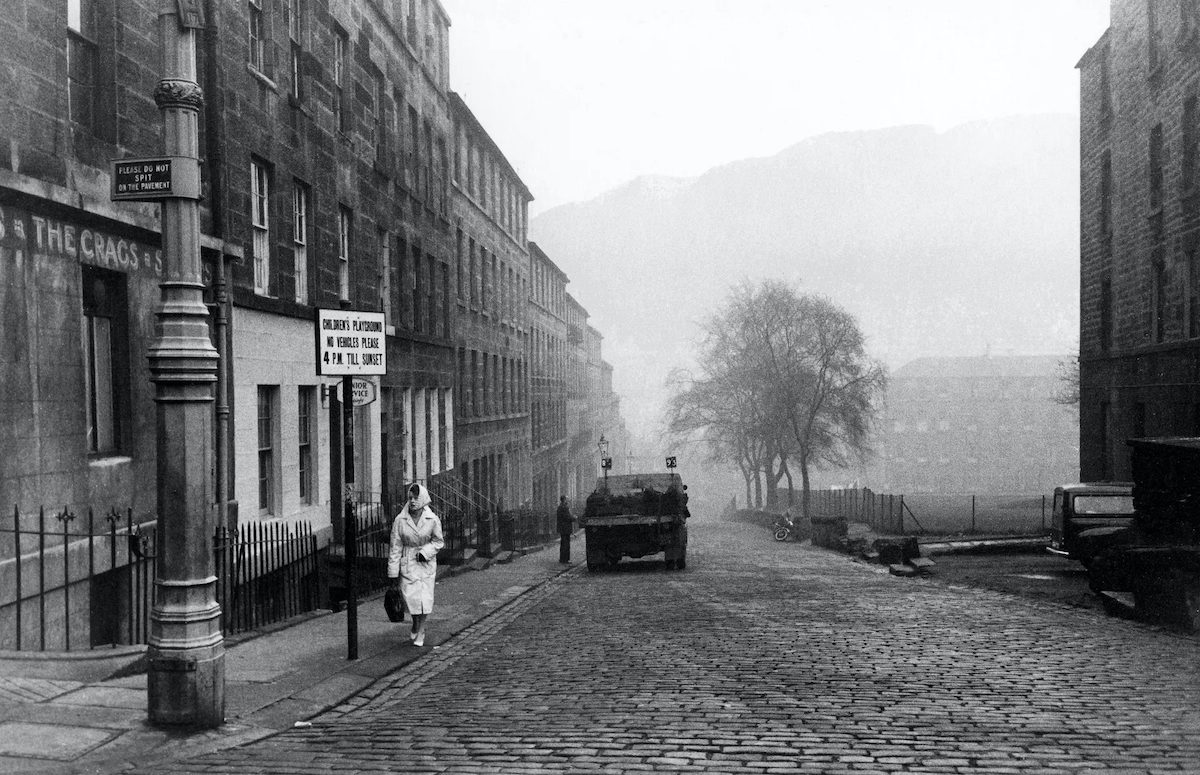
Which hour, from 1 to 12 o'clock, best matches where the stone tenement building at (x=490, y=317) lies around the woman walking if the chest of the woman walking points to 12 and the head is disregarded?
The stone tenement building is roughly at 6 o'clock from the woman walking.

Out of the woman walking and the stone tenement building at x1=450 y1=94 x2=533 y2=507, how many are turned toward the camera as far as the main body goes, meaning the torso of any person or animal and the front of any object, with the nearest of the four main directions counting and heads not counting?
1

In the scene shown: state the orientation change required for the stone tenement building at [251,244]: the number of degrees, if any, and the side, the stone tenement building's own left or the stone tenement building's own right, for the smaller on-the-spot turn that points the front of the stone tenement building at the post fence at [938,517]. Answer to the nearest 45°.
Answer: approximately 90° to the stone tenement building's own left

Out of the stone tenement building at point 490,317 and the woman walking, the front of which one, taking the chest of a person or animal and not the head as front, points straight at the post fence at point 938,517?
the stone tenement building

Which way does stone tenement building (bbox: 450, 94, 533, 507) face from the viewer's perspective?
to the viewer's right

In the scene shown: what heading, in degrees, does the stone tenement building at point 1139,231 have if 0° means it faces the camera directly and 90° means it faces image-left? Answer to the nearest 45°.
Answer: approximately 45°

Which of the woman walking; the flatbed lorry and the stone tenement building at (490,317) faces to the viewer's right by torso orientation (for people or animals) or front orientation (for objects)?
the stone tenement building

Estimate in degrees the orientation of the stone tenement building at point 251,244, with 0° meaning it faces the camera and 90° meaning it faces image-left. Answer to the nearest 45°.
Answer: approximately 315°

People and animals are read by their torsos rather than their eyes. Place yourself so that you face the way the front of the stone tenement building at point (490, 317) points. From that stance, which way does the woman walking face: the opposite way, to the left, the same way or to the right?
to the right

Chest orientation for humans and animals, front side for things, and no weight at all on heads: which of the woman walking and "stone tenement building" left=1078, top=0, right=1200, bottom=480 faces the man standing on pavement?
the stone tenement building

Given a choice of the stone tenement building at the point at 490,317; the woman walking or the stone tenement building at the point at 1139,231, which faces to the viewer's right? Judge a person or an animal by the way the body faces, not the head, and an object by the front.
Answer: the stone tenement building at the point at 490,317

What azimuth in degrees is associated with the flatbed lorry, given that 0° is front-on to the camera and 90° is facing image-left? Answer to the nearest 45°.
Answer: approximately 180°
